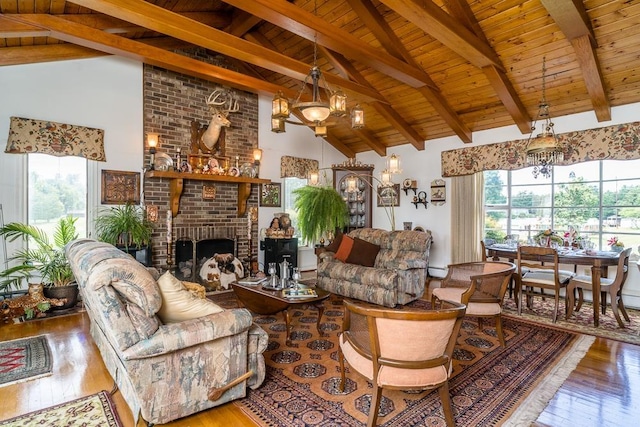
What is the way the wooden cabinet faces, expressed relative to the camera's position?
facing the viewer

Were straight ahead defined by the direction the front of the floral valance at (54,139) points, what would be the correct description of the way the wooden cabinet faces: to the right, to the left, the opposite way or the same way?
to the right

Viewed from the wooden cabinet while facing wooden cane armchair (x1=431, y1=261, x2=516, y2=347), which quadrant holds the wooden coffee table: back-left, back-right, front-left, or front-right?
front-right

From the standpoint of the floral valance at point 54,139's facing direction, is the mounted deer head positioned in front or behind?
in front

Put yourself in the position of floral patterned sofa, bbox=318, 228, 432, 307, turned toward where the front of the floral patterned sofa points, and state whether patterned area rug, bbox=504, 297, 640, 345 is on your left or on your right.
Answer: on your left

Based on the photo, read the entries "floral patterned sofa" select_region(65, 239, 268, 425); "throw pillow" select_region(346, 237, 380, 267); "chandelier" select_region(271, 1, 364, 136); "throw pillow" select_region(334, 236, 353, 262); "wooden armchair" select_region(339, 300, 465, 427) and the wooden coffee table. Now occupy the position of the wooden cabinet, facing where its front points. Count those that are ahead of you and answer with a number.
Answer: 6
